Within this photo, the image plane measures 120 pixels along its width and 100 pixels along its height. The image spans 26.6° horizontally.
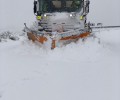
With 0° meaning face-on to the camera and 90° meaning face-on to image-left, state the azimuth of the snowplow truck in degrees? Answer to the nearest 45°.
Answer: approximately 0°
